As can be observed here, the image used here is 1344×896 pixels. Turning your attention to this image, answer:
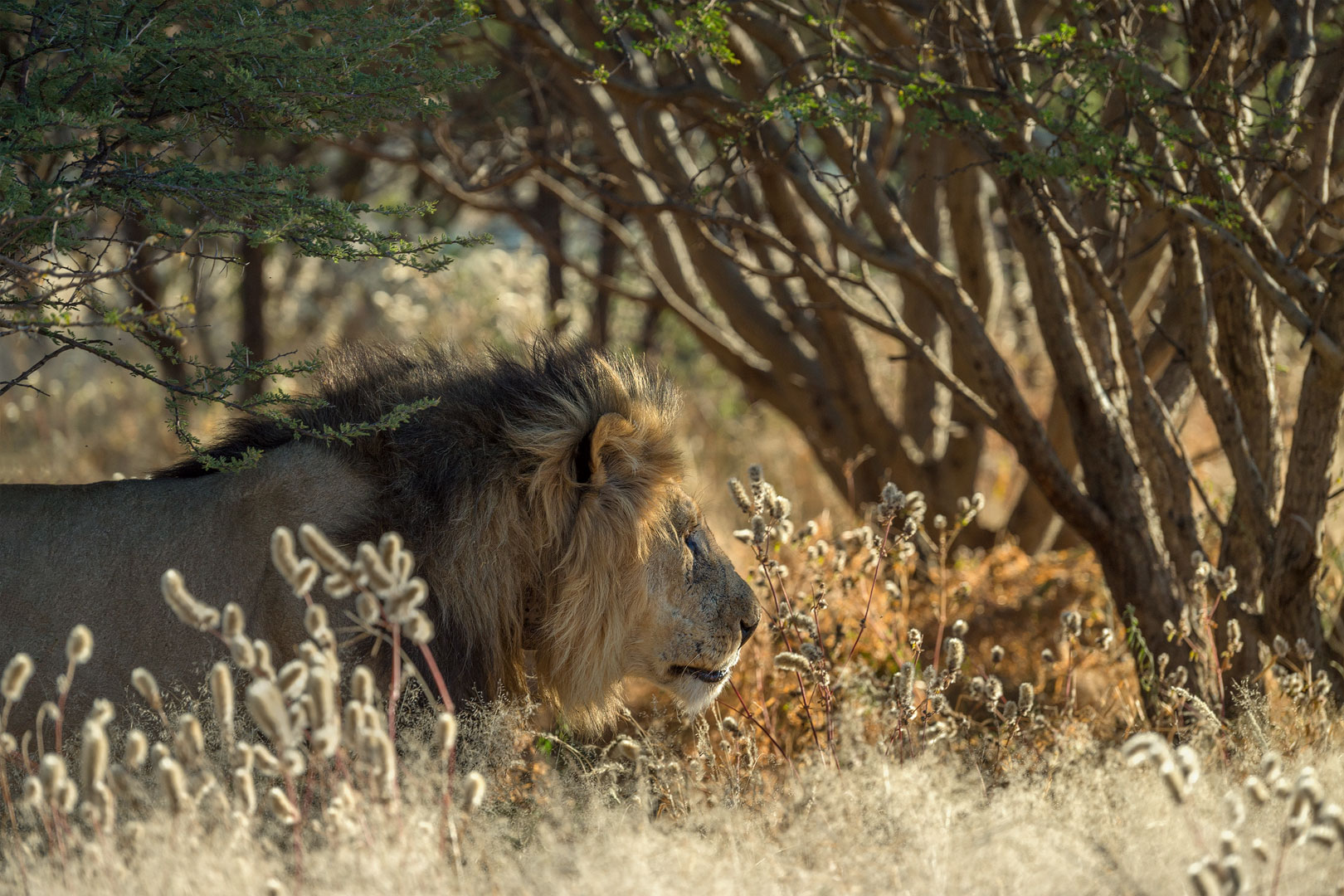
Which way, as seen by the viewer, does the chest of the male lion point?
to the viewer's right
